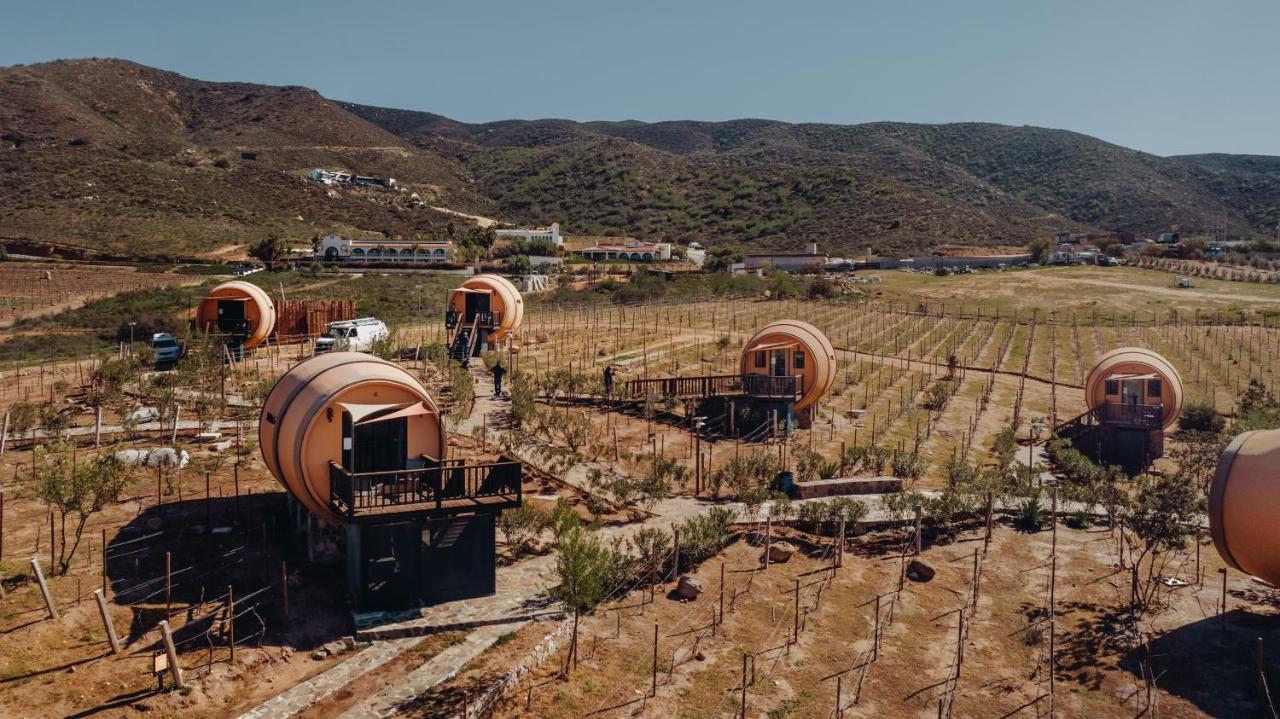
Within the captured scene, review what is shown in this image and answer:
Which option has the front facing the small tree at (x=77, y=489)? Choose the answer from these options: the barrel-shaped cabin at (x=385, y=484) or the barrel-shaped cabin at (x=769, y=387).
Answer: the barrel-shaped cabin at (x=769, y=387)

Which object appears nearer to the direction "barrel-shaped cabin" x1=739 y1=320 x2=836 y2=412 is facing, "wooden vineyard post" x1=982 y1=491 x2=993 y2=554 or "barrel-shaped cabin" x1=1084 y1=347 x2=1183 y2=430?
the wooden vineyard post

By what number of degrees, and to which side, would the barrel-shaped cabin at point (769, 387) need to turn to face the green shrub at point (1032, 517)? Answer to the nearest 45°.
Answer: approximately 90° to its left

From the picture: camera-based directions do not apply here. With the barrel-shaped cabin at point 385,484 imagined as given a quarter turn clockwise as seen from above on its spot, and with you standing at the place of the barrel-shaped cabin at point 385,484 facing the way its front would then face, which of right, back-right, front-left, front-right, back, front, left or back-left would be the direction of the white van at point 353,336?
back-right

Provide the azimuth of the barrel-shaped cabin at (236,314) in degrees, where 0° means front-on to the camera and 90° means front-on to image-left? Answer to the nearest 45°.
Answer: approximately 45°

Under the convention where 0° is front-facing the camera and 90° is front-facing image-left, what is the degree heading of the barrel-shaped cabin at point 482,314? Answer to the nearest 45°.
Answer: approximately 45°

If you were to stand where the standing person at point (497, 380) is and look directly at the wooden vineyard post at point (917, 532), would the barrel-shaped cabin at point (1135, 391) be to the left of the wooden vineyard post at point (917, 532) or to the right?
left

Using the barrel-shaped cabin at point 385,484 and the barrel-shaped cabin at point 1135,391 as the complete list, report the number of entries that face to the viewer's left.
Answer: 0

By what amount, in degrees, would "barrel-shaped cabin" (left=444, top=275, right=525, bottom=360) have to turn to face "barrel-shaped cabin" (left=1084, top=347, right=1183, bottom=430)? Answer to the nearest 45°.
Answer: approximately 90° to its left

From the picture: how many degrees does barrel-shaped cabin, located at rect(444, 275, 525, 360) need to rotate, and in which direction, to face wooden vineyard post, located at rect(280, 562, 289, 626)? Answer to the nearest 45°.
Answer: approximately 45° to its left

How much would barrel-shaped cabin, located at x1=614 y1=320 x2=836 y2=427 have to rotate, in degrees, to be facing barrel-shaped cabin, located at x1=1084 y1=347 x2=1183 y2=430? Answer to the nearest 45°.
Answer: approximately 135° to its left

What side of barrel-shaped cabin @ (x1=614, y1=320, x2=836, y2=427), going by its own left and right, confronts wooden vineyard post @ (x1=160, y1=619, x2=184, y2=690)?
front

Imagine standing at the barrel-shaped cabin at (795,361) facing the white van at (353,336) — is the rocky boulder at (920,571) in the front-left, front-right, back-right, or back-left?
back-left

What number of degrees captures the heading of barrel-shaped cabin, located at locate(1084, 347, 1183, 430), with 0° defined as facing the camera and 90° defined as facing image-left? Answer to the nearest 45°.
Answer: approximately 0°
